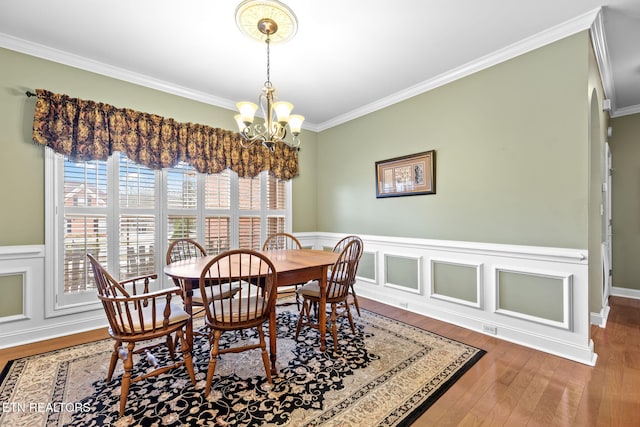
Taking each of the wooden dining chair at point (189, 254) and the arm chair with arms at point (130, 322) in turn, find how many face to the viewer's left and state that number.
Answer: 0

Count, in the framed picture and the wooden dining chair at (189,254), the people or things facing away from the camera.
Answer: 0

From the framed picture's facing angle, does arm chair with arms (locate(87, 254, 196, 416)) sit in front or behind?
in front

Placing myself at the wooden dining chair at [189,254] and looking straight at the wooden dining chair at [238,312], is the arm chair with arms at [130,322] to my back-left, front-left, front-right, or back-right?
front-right

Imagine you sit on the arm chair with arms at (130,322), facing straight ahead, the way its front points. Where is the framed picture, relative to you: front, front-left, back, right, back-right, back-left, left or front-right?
front-right

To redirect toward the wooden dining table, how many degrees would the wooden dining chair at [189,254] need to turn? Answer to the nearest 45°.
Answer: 0° — it already faces it

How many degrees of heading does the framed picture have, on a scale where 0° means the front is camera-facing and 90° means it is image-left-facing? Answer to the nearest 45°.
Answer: approximately 45°

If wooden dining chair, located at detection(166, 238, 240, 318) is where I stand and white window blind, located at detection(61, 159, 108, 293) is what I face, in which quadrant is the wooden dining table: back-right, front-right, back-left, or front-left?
back-left

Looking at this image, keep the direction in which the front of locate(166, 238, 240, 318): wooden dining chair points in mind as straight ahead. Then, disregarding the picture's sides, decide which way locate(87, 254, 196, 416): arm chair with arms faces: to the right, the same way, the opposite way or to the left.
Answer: to the left

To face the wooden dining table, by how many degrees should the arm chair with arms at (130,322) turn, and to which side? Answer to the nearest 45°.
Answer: approximately 45° to its right

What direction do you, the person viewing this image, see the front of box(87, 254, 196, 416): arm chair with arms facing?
facing away from the viewer and to the right of the viewer
